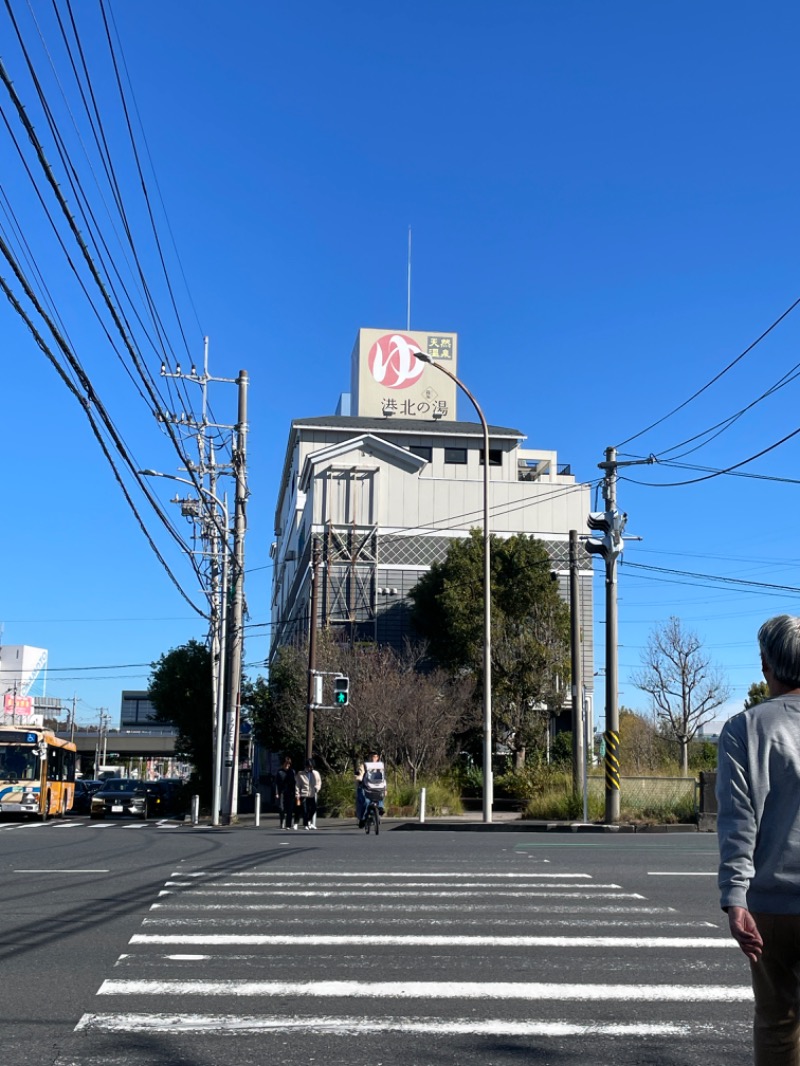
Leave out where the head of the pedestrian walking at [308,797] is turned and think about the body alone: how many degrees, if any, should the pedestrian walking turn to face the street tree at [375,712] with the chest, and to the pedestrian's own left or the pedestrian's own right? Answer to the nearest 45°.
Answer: approximately 180°

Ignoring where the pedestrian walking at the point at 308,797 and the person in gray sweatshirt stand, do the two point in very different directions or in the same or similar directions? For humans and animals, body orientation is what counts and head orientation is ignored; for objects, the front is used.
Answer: very different directions

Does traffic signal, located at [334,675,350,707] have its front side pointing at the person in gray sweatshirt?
yes

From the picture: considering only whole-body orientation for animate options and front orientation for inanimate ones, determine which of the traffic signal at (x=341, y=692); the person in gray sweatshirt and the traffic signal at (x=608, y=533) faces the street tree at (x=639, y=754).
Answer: the person in gray sweatshirt

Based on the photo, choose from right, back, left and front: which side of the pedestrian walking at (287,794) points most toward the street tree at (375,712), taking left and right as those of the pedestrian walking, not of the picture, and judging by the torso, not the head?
back

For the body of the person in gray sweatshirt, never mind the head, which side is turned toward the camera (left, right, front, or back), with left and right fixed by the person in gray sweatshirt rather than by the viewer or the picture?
back

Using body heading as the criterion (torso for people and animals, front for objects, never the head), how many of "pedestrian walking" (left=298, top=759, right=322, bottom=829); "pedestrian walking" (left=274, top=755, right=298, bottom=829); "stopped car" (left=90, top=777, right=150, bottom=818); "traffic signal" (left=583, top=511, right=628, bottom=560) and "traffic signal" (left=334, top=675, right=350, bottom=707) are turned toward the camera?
4

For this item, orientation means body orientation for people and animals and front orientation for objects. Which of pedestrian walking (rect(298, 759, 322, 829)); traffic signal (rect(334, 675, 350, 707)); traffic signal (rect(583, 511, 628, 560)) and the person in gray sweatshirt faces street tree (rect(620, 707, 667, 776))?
the person in gray sweatshirt

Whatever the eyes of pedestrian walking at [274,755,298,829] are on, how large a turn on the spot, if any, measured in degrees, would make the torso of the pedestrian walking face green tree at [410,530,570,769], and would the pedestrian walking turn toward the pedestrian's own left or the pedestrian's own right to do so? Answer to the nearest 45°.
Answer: approximately 135° to the pedestrian's own left

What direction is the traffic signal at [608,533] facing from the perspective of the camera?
to the viewer's left

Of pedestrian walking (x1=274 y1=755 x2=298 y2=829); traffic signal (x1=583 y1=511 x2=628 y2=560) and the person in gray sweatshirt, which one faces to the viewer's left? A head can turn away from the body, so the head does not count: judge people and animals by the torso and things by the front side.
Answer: the traffic signal

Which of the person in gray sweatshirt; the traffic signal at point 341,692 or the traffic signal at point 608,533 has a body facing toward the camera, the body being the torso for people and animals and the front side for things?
the traffic signal at point 341,692

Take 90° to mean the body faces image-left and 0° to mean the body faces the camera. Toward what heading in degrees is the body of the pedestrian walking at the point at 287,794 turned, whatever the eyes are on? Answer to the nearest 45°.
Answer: approximately 0°

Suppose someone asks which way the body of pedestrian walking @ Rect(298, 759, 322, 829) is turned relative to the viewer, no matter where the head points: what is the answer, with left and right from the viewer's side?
facing the viewer

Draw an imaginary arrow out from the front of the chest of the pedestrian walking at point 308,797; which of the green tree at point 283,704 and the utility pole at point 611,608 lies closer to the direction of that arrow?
the utility pole
